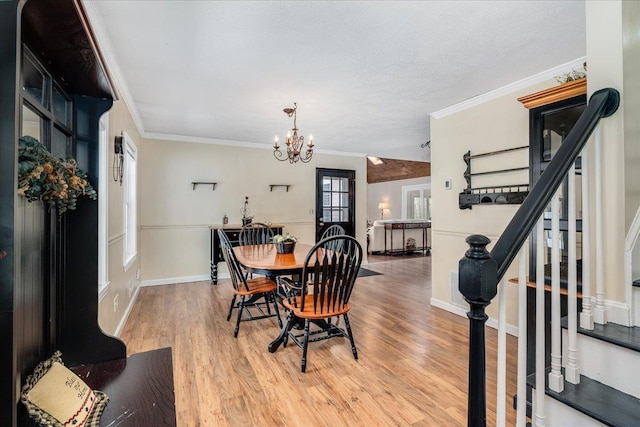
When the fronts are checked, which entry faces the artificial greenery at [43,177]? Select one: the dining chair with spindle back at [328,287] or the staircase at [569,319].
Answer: the staircase

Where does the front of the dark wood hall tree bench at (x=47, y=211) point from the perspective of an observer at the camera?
facing to the right of the viewer

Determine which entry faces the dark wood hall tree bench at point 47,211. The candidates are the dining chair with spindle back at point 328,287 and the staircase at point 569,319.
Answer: the staircase

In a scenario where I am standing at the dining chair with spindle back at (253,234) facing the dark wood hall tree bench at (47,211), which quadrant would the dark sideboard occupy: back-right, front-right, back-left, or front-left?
back-right

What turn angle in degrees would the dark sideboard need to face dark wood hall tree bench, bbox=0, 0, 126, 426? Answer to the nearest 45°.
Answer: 0° — it already faces it

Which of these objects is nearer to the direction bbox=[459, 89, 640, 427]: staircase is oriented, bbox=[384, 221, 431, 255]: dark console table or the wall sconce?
the wall sconce
